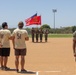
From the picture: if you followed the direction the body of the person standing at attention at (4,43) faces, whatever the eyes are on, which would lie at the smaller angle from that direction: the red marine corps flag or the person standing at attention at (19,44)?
the red marine corps flag

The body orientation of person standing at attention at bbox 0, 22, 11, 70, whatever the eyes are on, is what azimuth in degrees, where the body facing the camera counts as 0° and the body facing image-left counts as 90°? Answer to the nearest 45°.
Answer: approximately 225°

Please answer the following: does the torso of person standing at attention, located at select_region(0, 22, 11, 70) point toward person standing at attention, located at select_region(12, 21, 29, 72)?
no

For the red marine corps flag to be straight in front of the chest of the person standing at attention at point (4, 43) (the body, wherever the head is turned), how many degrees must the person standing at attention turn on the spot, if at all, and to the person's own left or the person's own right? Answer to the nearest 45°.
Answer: approximately 45° to the person's own left
